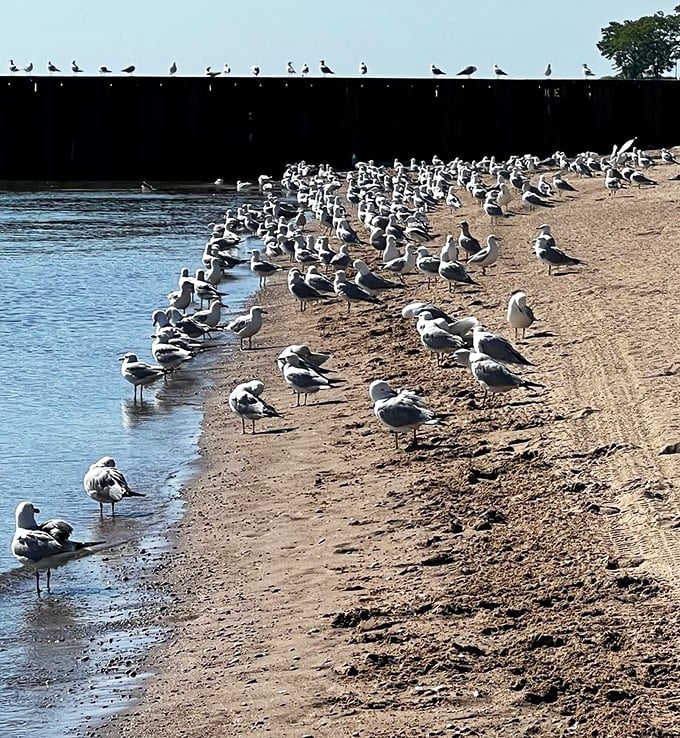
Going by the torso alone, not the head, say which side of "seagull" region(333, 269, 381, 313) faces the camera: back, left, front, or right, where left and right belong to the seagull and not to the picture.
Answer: left

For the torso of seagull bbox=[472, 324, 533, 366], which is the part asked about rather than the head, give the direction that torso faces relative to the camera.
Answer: to the viewer's left

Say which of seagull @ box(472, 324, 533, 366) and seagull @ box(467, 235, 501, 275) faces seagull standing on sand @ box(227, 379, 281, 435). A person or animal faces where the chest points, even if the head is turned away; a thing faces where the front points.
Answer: seagull @ box(472, 324, 533, 366)

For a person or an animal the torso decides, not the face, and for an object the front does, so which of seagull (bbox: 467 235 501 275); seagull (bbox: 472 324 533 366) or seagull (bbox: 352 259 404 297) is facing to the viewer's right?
seagull (bbox: 467 235 501 275)

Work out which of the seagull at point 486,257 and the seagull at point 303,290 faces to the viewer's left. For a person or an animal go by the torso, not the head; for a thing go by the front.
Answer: the seagull at point 303,290

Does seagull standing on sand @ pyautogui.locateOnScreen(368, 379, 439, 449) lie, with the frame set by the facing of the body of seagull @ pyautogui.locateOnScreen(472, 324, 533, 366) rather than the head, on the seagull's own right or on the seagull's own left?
on the seagull's own left

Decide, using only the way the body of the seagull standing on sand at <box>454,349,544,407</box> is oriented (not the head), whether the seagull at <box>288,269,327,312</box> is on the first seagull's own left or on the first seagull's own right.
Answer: on the first seagull's own right

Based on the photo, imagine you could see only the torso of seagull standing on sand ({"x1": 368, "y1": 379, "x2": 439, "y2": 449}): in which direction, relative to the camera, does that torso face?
to the viewer's left

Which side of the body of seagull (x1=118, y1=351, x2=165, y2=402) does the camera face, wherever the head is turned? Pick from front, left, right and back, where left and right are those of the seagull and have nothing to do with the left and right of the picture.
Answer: left

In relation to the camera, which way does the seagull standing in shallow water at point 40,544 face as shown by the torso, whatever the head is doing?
to the viewer's left

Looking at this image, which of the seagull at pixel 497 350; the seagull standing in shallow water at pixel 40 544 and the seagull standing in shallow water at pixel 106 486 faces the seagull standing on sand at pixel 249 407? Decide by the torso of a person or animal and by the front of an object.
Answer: the seagull

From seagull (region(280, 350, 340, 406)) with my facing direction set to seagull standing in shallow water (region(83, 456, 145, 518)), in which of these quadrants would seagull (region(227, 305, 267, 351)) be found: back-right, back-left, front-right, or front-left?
back-right
